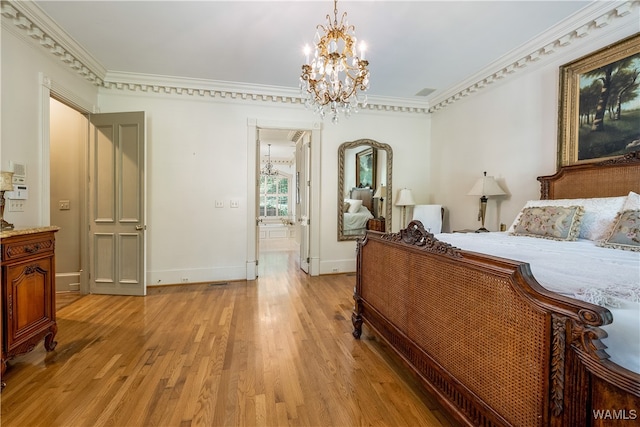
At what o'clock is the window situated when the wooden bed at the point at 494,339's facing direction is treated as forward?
The window is roughly at 3 o'clock from the wooden bed.

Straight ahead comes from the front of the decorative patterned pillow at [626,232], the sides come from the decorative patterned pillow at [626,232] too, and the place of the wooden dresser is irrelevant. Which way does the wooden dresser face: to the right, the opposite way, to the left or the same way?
the opposite way

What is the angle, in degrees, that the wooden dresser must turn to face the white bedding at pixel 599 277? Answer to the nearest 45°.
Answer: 0° — it already faces it

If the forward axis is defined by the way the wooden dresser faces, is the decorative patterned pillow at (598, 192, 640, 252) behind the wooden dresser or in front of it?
in front

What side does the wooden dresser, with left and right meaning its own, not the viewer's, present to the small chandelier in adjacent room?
left

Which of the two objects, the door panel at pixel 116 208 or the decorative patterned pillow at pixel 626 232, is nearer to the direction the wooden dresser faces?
the decorative patterned pillow

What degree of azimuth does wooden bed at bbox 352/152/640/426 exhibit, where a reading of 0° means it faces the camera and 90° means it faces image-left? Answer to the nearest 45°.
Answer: approximately 45°

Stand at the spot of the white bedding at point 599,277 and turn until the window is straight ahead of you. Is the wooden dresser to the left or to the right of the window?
left

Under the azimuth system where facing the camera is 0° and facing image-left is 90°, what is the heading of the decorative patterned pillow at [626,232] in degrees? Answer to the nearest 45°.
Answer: approximately 45°

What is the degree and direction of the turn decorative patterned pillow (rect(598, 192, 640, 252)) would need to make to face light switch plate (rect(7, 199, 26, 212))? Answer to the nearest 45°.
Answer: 0° — it already faces it

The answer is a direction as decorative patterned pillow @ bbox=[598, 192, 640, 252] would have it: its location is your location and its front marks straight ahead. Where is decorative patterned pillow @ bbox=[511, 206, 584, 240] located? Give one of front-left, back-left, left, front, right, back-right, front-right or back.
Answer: right

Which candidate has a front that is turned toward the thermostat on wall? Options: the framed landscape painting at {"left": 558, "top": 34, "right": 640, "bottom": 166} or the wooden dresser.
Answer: the framed landscape painting

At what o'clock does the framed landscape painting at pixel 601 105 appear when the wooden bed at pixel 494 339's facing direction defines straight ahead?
The framed landscape painting is roughly at 5 o'clock from the wooden bed.

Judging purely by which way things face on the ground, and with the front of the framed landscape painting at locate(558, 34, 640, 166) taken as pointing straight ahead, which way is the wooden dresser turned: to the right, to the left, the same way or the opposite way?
the opposite way
